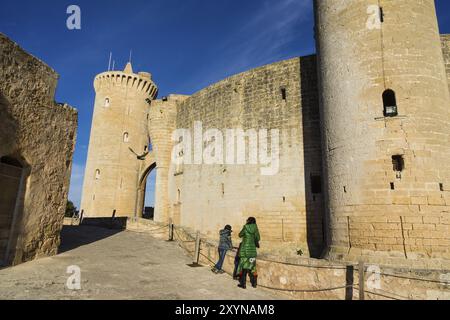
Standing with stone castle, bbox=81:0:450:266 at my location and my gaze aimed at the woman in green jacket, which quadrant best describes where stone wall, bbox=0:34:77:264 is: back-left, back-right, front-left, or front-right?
front-right

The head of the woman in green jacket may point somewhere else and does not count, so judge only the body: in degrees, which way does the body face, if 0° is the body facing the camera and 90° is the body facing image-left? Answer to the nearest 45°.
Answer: approximately 180°

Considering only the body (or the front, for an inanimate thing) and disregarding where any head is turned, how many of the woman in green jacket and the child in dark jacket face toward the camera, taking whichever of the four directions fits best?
0

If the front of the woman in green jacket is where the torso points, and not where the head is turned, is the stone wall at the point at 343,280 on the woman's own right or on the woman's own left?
on the woman's own right

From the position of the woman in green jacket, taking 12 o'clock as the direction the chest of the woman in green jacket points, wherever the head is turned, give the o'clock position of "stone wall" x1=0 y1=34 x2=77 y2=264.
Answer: The stone wall is roughly at 9 o'clock from the woman in green jacket.

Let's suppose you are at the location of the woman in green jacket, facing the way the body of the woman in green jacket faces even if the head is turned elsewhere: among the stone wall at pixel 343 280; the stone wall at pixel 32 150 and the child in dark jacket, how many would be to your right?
1

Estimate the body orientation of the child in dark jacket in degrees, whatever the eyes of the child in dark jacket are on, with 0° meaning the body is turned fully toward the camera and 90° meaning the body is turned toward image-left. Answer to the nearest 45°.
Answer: approximately 225°
